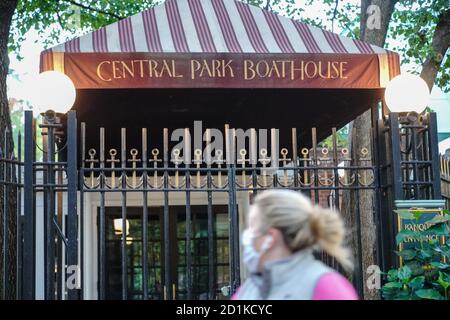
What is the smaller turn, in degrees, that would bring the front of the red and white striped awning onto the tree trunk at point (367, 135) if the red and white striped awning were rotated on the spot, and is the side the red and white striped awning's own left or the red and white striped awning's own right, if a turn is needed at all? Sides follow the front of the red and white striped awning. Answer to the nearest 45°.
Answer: approximately 135° to the red and white striped awning's own left

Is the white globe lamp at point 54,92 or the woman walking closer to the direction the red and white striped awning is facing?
the woman walking

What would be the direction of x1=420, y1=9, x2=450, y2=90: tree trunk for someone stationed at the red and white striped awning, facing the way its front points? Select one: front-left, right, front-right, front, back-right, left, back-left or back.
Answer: back-left

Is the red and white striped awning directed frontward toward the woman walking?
yes

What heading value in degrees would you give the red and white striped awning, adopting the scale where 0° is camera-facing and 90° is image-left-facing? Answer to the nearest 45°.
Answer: approximately 0°

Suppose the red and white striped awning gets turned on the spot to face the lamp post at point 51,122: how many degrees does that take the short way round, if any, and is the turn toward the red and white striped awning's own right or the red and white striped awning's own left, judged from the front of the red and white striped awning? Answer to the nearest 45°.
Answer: approximately 45° to the red and white striped awning's own right

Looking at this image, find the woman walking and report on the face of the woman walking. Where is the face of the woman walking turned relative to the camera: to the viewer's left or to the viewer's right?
to the viewer's left
